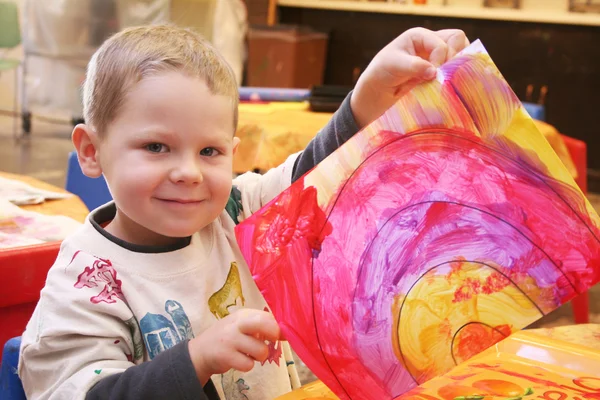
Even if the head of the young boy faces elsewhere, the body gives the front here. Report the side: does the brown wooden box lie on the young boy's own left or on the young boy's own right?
on the young boy's own left

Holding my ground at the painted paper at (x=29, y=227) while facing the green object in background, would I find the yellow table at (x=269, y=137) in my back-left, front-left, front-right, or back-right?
front-right

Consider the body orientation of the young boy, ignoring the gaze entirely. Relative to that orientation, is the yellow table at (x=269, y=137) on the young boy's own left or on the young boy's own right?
on the young boy's own left

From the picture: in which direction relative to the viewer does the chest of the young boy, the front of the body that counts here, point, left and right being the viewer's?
facing the viewer and to the right of the viewer
